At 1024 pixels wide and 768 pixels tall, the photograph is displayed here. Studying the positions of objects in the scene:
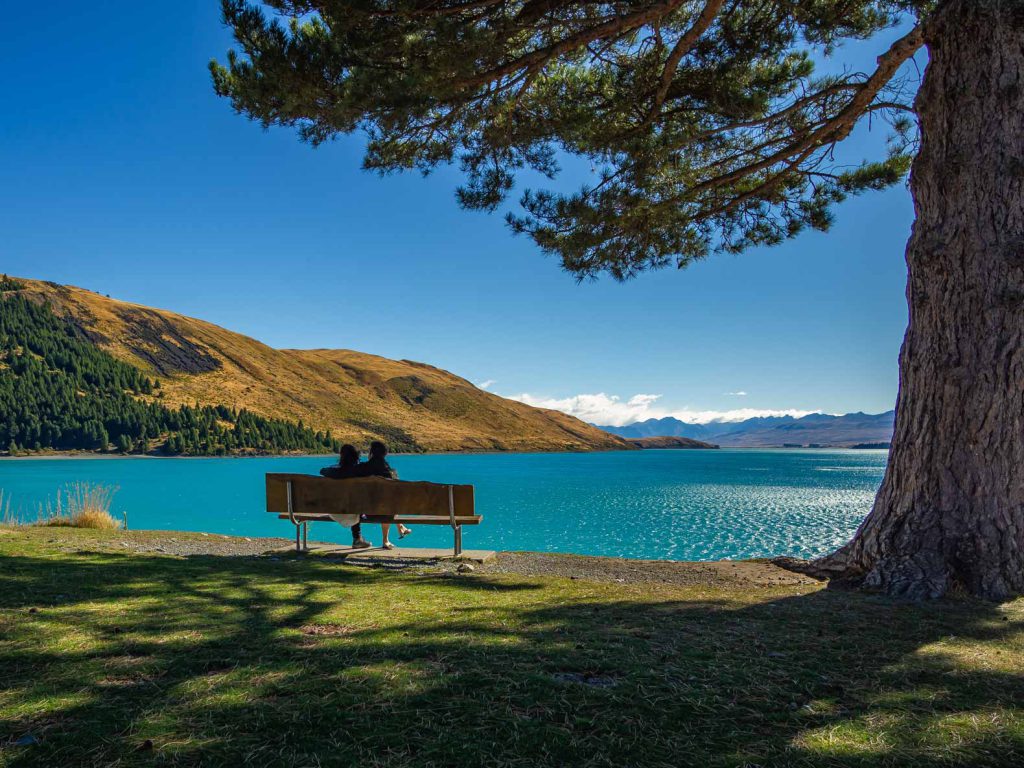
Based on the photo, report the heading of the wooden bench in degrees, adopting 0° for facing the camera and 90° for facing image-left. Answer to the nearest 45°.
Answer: approximately 180°

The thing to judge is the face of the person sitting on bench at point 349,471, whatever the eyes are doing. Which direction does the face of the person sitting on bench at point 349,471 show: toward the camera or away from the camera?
away from the camera

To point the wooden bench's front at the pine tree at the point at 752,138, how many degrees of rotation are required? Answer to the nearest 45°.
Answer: approximately 135° to its right
